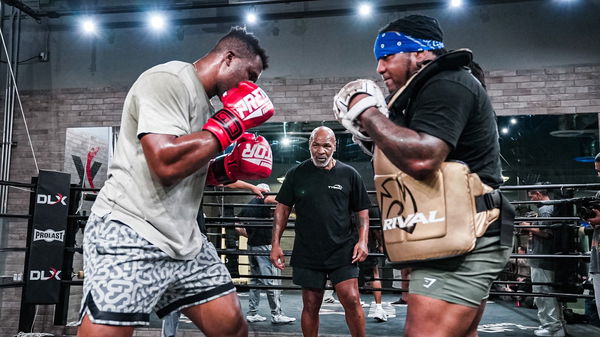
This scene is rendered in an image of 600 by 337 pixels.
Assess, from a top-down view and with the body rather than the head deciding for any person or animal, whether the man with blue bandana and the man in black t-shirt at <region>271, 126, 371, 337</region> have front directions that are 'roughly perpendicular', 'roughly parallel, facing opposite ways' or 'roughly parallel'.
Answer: roughly perpendicular

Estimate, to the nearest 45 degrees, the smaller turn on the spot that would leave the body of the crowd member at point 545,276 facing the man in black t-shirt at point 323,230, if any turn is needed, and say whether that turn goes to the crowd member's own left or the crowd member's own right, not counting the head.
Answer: approximately 45° to the crowd member's own left

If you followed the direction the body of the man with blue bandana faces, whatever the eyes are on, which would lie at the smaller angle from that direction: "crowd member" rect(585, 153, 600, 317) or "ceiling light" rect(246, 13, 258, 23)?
the ceiling light

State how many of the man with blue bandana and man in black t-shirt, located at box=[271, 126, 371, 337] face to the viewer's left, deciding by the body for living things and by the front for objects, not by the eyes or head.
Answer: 1

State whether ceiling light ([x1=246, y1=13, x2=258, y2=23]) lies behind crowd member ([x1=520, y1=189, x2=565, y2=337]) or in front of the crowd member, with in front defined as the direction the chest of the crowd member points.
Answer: in front

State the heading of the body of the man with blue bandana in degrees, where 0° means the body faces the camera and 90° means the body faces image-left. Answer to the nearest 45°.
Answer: approximately 90°

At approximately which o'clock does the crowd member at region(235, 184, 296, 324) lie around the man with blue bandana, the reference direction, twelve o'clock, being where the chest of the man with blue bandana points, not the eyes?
The crowd member is roughly at 2 o'clock from the man with blue bandana.

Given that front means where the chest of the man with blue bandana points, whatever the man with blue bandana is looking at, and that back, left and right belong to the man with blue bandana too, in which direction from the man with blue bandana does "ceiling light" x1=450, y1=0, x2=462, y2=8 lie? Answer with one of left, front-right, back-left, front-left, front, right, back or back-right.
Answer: right

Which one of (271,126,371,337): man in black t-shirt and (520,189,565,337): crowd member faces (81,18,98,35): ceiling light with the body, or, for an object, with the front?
the crowd member
